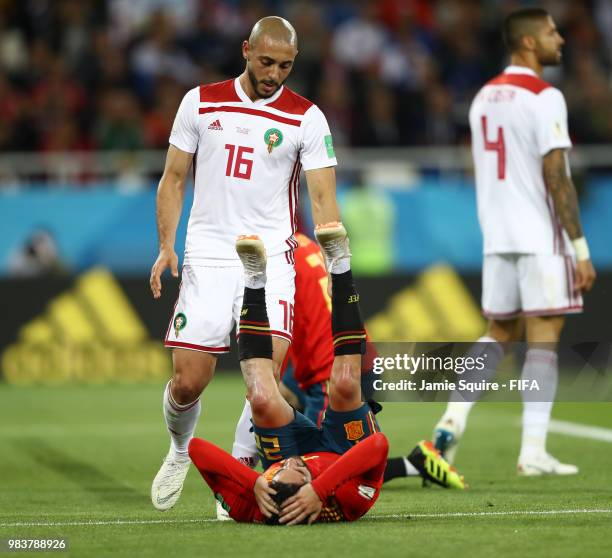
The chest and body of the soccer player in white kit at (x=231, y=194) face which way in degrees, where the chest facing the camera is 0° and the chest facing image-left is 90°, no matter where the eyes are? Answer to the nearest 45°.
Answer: approximately 0°

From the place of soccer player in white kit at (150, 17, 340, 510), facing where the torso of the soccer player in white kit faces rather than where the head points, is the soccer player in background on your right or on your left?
on your left

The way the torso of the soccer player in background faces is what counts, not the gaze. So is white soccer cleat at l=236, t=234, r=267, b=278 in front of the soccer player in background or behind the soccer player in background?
behind

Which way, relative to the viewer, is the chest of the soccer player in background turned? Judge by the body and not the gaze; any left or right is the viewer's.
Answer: facing away from the viewer and to the right of the viewer

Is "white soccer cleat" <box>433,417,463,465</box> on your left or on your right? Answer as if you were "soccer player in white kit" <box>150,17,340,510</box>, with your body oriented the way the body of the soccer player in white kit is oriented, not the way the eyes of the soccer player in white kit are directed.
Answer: on your left

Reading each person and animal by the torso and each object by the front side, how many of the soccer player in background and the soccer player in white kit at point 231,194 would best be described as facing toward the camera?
1

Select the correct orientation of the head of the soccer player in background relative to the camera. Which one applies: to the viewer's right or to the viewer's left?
to the viewer's right

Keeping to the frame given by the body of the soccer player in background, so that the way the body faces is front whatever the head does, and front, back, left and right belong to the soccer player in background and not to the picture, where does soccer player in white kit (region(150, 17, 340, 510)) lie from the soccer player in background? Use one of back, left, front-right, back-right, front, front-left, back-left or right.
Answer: back
